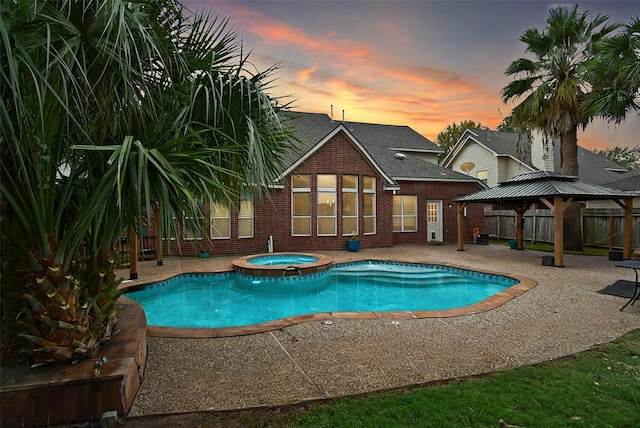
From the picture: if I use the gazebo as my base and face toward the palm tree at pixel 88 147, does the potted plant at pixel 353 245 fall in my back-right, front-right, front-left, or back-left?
front-right

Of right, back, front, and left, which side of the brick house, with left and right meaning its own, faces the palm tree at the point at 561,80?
right

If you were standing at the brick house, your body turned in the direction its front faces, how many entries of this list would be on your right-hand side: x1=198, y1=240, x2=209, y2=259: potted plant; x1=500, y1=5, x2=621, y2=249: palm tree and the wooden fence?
2

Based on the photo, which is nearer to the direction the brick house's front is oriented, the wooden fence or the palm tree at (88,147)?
the wooden fence

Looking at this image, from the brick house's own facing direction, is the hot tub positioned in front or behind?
behind

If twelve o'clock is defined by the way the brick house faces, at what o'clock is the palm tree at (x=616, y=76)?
The palm tree is roughly at 4 o'clock from the brick house.

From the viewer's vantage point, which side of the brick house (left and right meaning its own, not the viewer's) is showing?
back

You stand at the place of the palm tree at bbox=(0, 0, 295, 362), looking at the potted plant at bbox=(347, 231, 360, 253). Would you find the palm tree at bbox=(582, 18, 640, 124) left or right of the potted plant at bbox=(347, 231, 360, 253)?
right

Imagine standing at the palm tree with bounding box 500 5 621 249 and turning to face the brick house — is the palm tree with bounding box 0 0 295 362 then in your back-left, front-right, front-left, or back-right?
front-left

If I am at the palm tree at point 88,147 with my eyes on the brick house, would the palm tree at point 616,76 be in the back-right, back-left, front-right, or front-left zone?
front-right

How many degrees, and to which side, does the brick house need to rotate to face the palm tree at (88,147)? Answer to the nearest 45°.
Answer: approximately 180°

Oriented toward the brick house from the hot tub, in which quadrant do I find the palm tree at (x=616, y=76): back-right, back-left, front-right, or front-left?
front-right

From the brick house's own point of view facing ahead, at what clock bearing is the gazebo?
The gazebo is roughly at 4 o'clock from the brick house.
